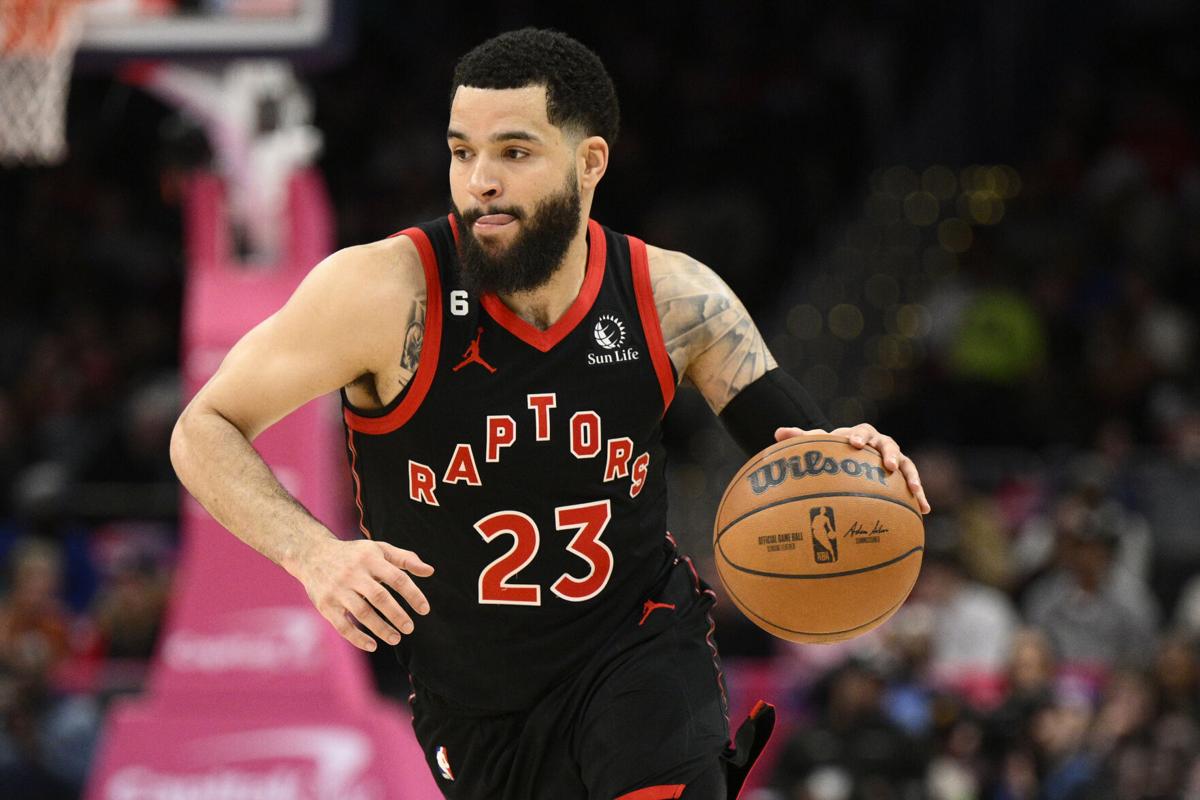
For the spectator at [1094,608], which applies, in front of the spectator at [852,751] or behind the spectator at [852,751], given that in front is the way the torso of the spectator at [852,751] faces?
behind

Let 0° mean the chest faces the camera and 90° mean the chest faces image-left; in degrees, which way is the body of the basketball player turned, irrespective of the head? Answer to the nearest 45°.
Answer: approximately 0°

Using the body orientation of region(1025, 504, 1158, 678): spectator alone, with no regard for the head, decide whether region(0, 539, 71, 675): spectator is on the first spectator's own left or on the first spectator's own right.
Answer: on the first spectator's own right

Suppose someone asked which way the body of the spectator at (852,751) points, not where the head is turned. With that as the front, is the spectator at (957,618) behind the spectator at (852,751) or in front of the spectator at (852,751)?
behind

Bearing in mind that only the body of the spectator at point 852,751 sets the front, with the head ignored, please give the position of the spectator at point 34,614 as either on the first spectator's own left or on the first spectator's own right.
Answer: on the first spectator's own right

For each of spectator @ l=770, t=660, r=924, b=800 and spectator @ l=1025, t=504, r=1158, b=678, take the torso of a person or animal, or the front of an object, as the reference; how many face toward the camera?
2

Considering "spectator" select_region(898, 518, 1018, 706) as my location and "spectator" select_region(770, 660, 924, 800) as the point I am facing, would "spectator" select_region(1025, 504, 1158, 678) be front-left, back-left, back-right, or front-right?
back-left

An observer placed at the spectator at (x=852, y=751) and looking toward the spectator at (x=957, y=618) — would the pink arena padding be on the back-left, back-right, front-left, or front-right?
back-left
